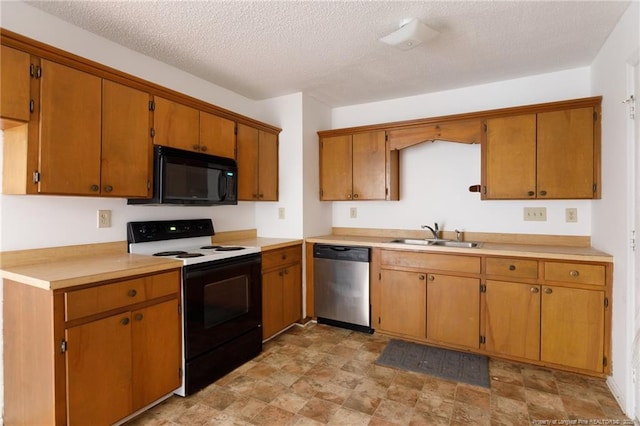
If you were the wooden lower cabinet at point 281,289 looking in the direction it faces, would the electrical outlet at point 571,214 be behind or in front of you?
in front

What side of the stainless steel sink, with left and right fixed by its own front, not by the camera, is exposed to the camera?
front

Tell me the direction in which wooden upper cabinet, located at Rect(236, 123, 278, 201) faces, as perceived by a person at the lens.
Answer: facing the viewer and to the right of the viewer

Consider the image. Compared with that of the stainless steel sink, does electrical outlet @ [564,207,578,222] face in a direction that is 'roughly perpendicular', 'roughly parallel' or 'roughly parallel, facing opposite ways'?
roughly parallel

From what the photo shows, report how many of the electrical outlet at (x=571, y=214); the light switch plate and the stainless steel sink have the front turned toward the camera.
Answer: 3

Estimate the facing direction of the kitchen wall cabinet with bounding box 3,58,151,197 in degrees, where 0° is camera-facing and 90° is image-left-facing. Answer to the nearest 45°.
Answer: approximately 315°

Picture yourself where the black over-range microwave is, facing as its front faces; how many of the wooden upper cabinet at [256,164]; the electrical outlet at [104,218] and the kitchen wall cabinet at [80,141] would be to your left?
1

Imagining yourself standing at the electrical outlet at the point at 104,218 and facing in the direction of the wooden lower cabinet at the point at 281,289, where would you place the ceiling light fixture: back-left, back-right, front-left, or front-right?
front-right

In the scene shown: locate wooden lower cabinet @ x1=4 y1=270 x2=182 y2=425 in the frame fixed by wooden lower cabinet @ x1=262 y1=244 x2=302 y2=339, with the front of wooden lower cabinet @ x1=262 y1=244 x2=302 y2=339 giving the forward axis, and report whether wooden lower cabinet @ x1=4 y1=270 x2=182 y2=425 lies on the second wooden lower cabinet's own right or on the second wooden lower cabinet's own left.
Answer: on the second wooden lower cabinet's own right

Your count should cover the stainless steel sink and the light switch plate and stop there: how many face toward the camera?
2

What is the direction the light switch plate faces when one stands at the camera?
facing the viewer

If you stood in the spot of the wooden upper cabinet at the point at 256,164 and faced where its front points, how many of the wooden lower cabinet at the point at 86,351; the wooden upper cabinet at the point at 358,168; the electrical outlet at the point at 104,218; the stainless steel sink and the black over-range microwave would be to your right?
3

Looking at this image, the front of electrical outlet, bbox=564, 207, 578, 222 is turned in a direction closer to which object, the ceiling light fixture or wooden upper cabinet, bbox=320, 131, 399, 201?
the ceiling light fixture

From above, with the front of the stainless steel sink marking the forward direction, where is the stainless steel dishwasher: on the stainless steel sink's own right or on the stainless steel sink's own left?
on the stainless steel sink's own right

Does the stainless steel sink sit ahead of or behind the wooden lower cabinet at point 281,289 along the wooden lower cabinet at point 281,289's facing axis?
ahead
